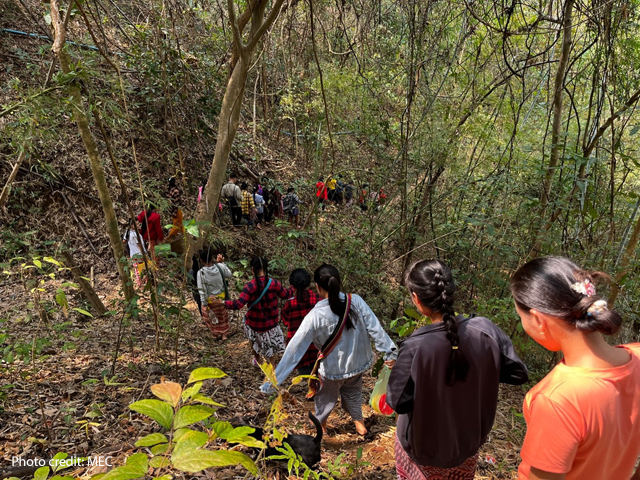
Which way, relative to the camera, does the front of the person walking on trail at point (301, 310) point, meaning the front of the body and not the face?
away from the camera

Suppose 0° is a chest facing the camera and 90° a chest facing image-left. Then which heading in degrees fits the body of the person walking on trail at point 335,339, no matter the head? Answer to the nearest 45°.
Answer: approximately 135°

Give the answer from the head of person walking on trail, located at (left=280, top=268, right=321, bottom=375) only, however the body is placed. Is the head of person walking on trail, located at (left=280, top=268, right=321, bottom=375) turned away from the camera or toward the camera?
away from the camera

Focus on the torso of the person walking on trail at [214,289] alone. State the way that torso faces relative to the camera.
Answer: away from the camera

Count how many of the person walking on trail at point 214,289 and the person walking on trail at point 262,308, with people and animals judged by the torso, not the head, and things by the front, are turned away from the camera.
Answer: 2

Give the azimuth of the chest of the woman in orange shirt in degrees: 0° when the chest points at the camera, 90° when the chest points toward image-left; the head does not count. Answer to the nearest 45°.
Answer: approximately 135°

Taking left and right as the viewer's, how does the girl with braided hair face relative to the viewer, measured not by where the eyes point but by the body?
facing away from the viewer and to the left of the viewer

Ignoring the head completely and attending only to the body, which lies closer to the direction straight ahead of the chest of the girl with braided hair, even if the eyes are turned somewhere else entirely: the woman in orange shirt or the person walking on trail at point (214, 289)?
the person walking on trail

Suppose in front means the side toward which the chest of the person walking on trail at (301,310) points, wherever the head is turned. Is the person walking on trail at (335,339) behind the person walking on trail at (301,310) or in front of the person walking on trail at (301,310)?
behind

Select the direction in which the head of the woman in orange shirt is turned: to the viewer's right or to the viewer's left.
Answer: to the viewer's left
